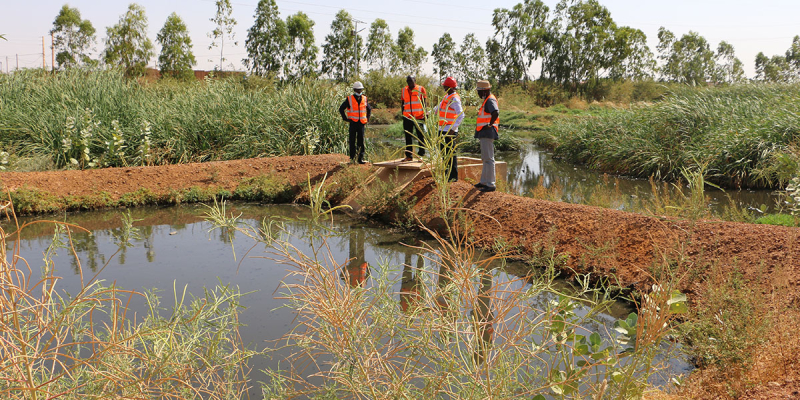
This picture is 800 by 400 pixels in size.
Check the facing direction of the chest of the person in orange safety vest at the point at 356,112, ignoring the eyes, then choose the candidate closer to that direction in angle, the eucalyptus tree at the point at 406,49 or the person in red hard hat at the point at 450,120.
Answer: the person in red hard hat

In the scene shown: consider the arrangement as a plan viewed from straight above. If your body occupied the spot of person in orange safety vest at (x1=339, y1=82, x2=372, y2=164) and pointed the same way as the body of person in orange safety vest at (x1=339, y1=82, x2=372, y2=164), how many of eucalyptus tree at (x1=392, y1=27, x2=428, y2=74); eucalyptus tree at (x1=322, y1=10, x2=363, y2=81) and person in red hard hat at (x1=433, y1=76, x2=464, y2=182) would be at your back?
2

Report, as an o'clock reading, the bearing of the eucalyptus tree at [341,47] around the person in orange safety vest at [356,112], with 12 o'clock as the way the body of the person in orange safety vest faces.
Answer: The eucalyptus tree is roughly at 6 o'clock from the person in orange safety vest.

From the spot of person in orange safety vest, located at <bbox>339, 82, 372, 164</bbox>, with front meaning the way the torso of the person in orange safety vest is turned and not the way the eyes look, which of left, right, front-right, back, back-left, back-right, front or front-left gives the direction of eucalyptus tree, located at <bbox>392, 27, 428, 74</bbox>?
back

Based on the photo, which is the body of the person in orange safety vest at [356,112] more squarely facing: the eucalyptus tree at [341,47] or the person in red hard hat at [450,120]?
the person in red hard hat

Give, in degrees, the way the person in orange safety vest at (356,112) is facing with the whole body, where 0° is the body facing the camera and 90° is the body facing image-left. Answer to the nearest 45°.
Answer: approximately 0°

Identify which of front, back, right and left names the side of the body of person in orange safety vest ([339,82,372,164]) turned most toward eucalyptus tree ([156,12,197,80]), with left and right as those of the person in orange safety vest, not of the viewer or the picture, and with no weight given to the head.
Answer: back
